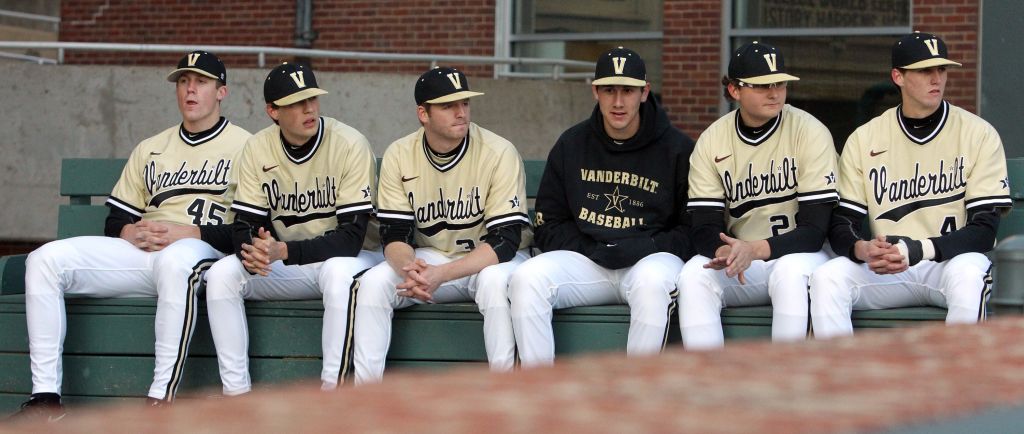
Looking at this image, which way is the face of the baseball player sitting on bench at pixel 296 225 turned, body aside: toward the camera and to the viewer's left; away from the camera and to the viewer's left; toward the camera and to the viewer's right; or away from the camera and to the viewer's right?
toward the camera and to the viewer's right

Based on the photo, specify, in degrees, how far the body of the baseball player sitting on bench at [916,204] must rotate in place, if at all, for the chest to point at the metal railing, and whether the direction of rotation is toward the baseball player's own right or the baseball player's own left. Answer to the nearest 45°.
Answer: approximately 135° to the baseball player's own right

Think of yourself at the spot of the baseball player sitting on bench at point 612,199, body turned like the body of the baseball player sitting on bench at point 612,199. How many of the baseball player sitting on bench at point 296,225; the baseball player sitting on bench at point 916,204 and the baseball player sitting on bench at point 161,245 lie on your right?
2

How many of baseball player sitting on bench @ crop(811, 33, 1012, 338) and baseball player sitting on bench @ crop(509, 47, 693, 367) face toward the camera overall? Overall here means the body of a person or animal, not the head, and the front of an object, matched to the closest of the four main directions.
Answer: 2

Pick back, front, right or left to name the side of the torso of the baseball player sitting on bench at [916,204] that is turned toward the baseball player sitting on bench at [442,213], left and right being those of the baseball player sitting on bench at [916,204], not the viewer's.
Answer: right

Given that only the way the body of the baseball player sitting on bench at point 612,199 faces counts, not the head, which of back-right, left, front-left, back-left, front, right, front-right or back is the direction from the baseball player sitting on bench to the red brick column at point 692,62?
back

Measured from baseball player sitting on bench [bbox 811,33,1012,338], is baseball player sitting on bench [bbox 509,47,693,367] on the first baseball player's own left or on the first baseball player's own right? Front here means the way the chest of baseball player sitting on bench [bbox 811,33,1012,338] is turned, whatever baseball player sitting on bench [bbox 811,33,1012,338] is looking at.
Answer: on the first baseball player's own right

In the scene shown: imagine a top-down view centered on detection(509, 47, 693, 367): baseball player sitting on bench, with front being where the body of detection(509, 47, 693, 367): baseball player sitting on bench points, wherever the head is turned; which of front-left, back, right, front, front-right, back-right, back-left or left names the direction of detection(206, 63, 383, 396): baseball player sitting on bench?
right

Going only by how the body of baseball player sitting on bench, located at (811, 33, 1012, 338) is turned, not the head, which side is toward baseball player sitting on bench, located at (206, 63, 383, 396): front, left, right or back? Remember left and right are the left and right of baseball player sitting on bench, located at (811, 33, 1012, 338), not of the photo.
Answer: right

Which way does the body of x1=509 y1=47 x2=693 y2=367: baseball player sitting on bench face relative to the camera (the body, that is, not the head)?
toward the camera

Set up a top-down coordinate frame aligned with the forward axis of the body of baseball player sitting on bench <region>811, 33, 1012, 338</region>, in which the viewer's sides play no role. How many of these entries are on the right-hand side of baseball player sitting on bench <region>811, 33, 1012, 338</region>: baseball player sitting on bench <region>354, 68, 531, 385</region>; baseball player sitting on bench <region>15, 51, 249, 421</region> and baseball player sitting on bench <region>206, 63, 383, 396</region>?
3

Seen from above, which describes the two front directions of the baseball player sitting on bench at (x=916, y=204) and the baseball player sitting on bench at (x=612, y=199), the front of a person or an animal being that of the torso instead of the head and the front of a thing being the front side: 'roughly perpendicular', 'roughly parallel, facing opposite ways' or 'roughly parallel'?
roughly parallel
